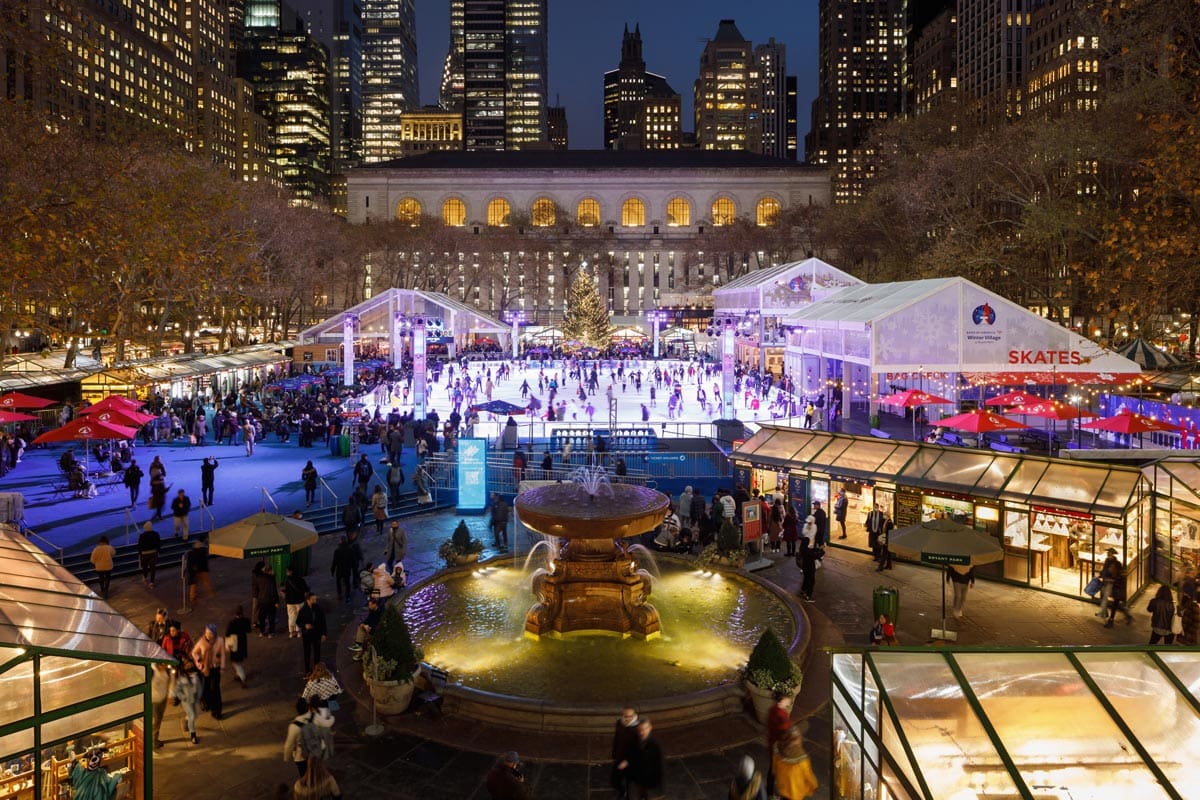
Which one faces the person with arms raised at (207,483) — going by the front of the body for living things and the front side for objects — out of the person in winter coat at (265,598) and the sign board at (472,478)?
the person in winter coat

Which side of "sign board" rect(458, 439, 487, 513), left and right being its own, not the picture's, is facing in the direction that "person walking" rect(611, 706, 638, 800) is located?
front

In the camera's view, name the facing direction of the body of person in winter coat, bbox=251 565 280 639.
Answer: away from the camera

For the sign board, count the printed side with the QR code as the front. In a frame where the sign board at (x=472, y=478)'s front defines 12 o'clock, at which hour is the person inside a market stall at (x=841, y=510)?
The person inside a market stall is roughly at 10 o'clock from the sign board.

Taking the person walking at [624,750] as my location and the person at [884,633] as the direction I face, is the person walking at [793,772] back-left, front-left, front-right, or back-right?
front-right

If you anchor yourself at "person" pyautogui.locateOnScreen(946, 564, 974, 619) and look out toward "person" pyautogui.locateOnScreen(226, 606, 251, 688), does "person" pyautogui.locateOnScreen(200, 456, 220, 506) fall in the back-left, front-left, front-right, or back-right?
front-right

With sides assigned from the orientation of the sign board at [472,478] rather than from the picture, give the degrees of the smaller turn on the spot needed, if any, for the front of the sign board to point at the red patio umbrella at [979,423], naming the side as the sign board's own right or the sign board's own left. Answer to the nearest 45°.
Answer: approximately 90° to the sign board's own left

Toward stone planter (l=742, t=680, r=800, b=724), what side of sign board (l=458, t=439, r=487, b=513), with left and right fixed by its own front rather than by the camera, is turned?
front

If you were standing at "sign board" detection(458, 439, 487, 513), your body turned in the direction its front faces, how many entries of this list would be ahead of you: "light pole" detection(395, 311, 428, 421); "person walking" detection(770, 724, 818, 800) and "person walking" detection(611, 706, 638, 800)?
2

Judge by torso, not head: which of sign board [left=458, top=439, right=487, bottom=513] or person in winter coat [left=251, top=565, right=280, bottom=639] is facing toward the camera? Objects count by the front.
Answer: the sign board

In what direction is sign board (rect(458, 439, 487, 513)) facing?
toward the camera

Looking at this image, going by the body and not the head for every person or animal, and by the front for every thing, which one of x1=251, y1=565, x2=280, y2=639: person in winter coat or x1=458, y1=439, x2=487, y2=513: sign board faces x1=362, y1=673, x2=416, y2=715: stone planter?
the sign board

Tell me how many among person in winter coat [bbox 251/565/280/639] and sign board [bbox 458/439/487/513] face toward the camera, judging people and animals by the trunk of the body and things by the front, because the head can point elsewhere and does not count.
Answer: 1

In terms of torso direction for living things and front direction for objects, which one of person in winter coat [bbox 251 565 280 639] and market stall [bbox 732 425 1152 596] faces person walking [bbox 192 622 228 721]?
the market stall

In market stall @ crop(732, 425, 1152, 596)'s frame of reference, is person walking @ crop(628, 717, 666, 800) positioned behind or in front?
in front
